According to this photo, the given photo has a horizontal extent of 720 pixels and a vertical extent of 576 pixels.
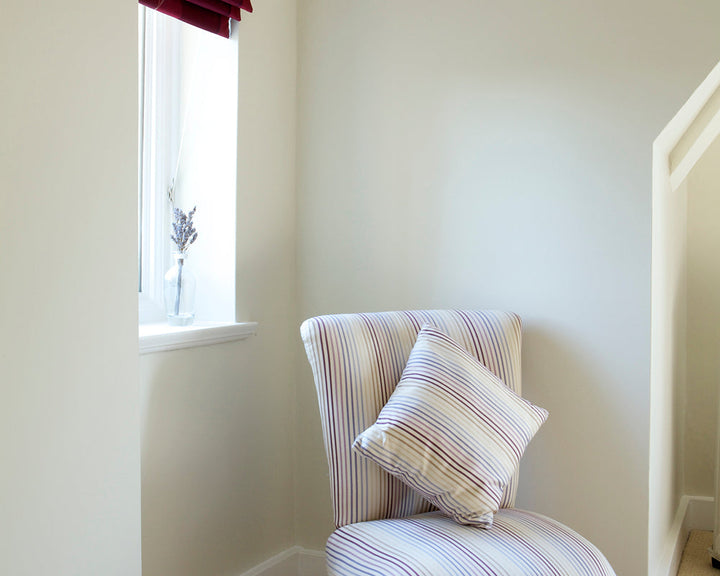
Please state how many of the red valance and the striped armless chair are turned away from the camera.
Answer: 0

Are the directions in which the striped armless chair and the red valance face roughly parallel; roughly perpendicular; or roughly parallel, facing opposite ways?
roughly parallel

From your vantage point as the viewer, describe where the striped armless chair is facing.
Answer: facing the viewer and to the right of the viewer
